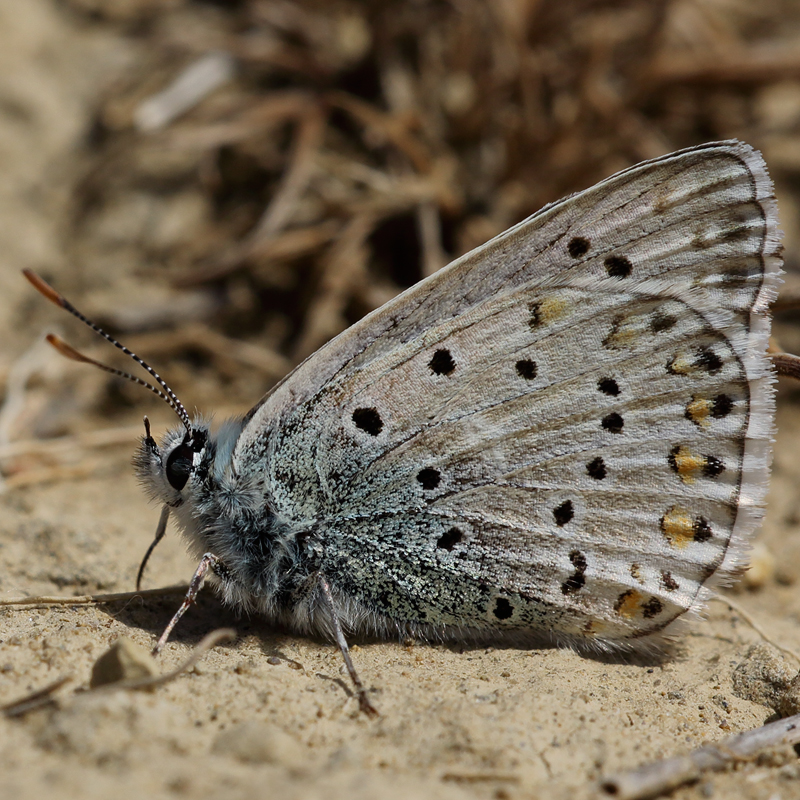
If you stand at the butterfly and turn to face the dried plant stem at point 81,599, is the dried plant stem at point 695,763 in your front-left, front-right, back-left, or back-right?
back-left

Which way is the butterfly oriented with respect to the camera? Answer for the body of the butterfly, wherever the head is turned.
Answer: to the viewer's left

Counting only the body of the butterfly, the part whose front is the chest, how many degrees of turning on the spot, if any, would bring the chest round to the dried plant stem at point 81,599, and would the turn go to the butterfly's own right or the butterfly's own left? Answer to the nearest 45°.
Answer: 0° — it already faces it
